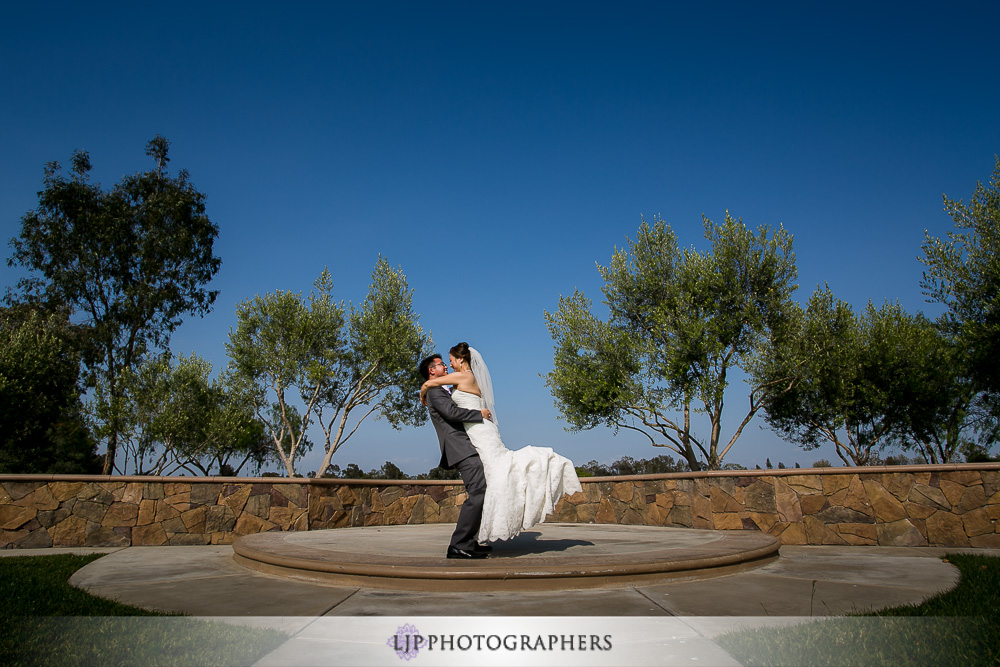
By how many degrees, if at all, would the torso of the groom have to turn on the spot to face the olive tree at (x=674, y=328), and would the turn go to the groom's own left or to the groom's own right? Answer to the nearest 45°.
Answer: approximately 45° to the groom's own left

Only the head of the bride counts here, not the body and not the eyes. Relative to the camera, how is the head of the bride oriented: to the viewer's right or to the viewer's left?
to the viewer's left

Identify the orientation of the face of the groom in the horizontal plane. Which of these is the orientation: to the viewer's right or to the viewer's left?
to the viewer's right

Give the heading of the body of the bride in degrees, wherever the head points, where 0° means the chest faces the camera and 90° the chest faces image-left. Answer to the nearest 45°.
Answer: approximately 90°

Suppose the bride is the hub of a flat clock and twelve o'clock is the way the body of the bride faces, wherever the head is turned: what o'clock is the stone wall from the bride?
The stone wall is roughly at 4 o'clock from the bride.

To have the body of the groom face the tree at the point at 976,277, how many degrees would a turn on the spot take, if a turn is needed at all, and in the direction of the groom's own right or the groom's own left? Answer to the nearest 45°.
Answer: approximately 45° to the groom's own left

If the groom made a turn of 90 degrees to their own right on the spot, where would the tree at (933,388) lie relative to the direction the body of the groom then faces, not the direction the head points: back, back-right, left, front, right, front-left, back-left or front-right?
back-left

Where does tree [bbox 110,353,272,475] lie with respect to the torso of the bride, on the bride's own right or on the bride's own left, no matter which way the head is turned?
on the bride's own right

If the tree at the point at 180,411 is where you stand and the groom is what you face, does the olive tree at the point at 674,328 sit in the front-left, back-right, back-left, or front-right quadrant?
front-left

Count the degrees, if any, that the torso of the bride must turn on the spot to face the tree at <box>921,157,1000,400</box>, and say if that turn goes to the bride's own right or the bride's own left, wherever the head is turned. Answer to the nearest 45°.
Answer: approximately 135° to the bride's own right

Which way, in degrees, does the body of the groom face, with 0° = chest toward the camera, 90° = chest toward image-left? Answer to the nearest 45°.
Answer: approximately 270°
